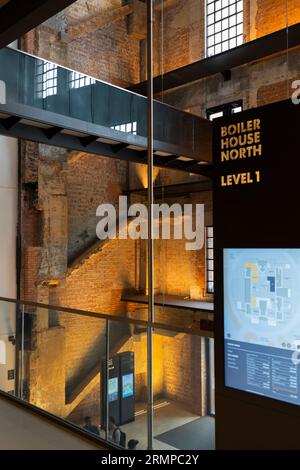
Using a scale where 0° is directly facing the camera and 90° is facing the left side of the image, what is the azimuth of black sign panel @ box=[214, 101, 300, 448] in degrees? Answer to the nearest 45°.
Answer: approximately 45°

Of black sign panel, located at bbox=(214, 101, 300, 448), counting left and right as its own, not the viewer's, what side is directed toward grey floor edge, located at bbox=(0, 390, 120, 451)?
right

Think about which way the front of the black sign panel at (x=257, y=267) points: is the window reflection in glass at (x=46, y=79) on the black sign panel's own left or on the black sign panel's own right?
on the black sign panel's own right

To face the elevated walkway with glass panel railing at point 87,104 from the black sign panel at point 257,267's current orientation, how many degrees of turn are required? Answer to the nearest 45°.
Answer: approximately 90° to its right

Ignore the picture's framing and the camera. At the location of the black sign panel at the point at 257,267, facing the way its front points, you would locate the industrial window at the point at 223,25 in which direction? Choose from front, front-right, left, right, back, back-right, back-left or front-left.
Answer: back-right

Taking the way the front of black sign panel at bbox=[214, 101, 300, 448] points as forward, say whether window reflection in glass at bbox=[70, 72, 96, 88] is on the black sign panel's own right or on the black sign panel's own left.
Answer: on the black sign panel's own right
